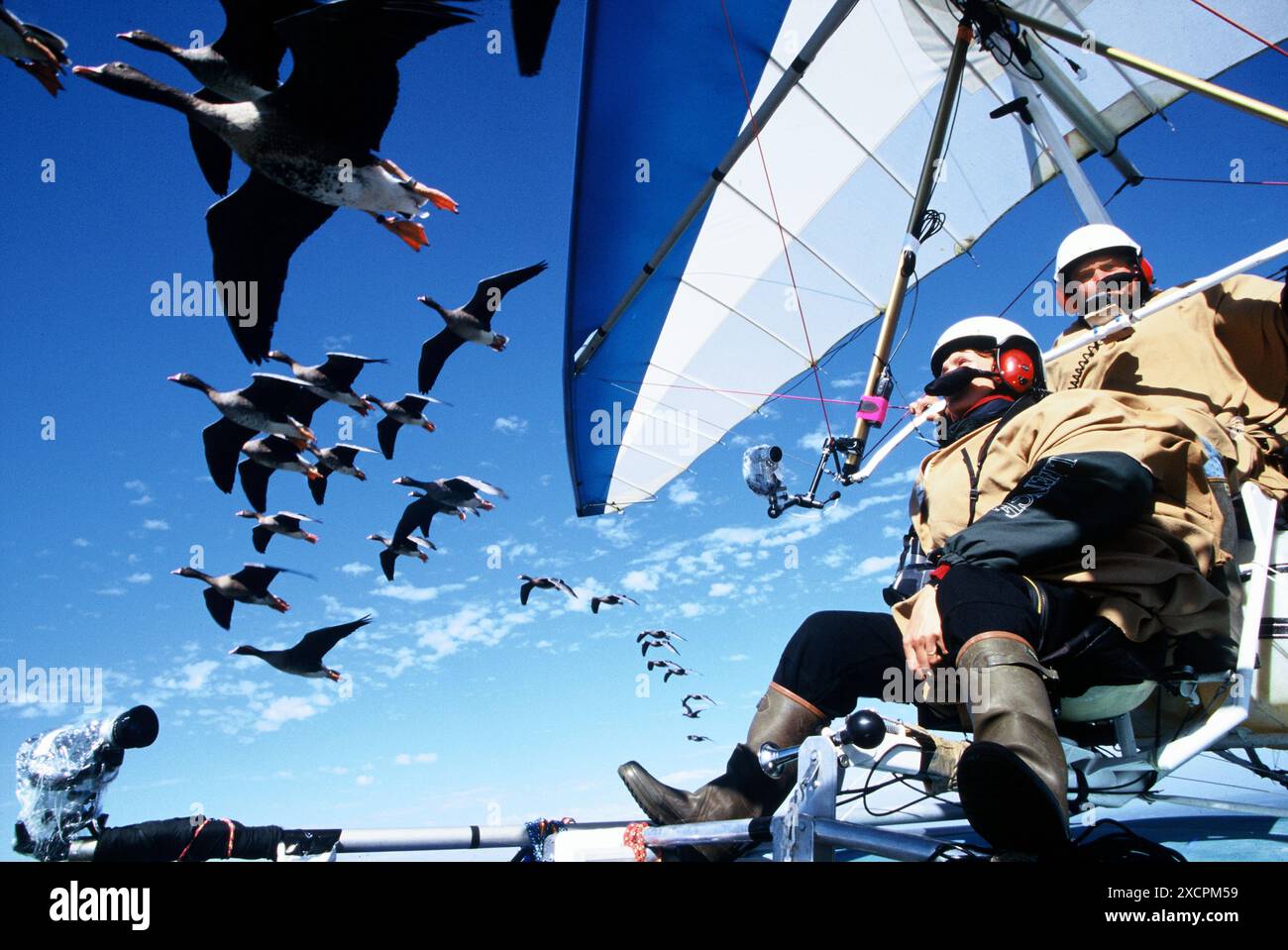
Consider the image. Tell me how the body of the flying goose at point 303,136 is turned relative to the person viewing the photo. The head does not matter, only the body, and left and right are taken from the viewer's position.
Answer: facing to the left of the viewer

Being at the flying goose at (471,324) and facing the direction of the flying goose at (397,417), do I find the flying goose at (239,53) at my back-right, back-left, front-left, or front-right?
back-left

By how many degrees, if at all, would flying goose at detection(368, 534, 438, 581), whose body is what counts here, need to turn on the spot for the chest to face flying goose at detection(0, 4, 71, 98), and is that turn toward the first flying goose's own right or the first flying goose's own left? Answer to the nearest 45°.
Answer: approximately 90° to the first flying goose's own left

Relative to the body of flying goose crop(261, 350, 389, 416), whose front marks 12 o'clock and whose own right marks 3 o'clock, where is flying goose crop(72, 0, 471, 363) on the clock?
flying goose crop(72, 0, 471, 363) is roughly at 9 o'clock from flying goose crop(261, 350, 389, 416).

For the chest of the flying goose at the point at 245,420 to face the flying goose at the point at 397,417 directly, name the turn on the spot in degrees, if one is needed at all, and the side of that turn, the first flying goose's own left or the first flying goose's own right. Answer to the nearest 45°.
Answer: approximately 135° to the first flying goose's own right

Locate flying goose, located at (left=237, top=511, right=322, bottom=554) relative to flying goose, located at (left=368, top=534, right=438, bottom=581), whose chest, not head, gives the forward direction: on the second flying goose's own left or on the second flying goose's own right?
on the second flying goose's own left

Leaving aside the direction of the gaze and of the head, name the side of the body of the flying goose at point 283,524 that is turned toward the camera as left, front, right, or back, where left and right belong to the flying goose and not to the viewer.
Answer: left

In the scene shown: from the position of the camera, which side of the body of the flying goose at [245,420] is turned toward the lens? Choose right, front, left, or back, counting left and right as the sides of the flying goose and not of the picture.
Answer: left

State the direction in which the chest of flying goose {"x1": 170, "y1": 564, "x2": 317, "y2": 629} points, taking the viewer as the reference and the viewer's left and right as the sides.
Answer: facing to the left of the viewer
